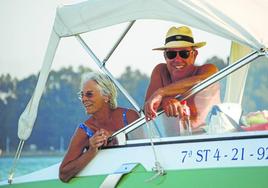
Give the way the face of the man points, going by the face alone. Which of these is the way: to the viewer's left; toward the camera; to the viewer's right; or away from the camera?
toward the camera

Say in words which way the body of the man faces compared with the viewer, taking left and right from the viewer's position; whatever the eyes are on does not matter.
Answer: facing the viewer

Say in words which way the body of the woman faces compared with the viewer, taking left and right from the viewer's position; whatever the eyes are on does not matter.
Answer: facing the viewer and to the left of the viewer

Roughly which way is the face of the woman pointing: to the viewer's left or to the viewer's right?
to the viewer's left

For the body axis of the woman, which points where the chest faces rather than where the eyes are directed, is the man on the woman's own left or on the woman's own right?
on the woman's own left

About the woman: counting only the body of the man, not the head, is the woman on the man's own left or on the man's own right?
on the man's own right

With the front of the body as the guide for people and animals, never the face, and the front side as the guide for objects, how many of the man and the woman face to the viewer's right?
0
